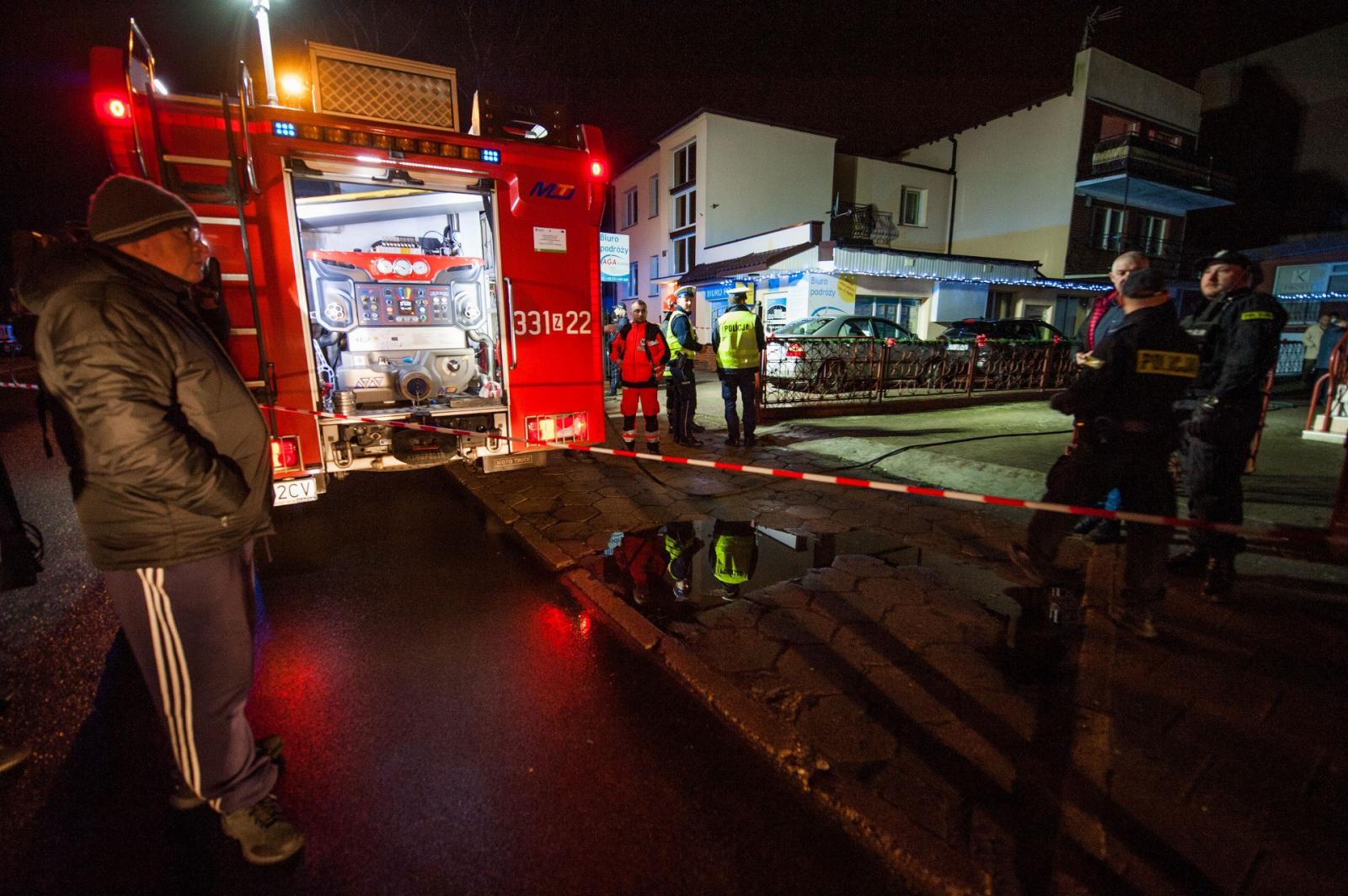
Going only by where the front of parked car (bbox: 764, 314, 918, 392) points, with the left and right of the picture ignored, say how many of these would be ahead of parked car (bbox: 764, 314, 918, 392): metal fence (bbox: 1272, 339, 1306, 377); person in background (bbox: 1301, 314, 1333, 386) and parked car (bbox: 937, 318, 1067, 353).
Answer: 3

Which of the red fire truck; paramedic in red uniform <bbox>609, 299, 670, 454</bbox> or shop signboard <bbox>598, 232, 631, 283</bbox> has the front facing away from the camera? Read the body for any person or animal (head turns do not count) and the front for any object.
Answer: the red fire truck

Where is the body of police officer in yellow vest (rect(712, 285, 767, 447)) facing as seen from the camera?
away from the camera

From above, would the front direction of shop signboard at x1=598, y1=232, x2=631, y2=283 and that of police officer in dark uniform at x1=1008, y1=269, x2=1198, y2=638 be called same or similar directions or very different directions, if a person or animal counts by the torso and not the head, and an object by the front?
very different directions

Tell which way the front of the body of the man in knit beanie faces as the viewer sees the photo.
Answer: to the viewer's right

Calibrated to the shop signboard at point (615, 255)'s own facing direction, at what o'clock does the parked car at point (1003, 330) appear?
The parked car is roughly at 9 o'clock from the shop signboard.

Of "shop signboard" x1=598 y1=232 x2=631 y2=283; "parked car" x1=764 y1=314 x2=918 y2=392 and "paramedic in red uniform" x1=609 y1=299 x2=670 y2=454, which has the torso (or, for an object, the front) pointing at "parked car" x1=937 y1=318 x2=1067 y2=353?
"parked car" x1=764 y1=314 x2=918 y2=392

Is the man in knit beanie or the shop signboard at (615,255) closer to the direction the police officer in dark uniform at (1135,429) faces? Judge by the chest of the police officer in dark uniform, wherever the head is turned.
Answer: the shop signboard

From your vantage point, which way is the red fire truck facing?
away from the camera
